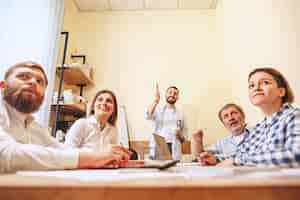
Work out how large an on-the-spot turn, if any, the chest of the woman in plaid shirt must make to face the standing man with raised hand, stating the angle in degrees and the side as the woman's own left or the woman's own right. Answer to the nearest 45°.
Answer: approximately 90° to the woman's own right

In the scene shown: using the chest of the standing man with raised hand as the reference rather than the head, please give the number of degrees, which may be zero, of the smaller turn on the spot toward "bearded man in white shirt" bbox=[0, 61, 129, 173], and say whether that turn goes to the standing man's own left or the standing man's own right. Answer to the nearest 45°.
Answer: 0° — they already face them

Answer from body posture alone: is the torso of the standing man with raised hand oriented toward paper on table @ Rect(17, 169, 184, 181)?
yes

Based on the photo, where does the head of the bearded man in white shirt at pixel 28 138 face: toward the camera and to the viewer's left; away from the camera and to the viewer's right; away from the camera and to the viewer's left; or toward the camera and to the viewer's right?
toward the camera and to the viewer's right

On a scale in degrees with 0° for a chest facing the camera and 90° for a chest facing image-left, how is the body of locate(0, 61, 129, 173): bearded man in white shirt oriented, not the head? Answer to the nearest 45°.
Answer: approximately 315°

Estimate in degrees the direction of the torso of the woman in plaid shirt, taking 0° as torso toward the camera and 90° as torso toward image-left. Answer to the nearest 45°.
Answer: approximately 45°
